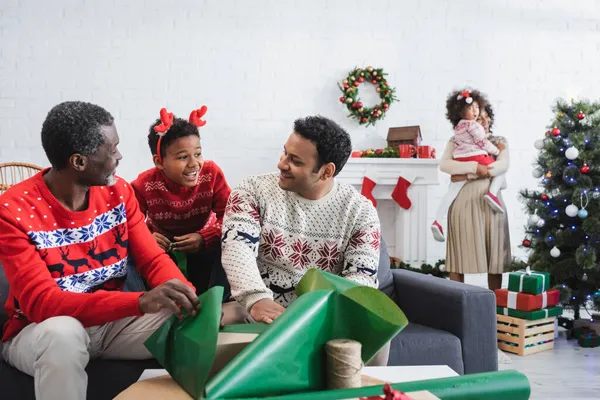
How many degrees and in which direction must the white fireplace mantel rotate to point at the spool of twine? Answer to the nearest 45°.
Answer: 0° — it already faces it

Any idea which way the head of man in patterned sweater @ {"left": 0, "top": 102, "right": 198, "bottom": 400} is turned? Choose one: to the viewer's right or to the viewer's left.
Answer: to the viewer's right

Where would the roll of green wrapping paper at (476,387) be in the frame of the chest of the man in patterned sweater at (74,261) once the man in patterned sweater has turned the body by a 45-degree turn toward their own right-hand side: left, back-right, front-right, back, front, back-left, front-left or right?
front-left

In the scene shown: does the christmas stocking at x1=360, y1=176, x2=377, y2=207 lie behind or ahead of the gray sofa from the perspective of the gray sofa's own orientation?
behind

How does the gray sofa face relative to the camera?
toward the camera

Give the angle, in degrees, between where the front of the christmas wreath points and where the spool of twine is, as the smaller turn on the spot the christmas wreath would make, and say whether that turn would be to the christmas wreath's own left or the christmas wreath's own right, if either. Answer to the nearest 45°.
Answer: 0° — it already faces it

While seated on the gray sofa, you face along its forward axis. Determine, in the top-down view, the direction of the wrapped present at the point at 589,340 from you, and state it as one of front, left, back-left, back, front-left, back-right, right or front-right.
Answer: back-left

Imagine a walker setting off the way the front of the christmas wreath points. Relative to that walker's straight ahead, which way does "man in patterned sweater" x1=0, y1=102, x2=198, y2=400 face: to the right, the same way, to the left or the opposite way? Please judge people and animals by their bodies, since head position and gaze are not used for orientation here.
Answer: to the left

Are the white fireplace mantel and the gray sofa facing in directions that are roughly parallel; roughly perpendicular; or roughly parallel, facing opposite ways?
roughly parallel

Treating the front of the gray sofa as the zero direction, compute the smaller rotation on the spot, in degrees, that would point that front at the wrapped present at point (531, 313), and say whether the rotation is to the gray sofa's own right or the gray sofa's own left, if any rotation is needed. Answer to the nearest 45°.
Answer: approximately 135° to the gray sofa's own left

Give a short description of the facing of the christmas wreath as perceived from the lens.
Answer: facing the viewer

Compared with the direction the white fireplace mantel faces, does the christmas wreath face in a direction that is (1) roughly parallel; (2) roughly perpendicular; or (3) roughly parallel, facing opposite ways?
roughly parallel

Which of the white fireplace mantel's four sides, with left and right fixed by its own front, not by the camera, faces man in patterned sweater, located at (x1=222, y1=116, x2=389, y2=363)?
front

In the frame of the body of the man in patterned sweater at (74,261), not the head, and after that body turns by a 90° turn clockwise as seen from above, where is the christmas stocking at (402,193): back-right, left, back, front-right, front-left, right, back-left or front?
back
